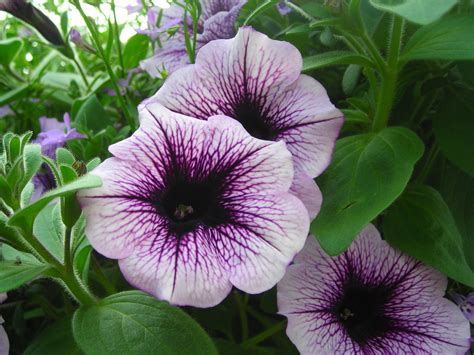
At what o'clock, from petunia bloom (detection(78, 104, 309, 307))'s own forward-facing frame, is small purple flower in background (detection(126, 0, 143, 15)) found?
The small purple flower in background is roughly at 6 o'clock from the petunia bloom.

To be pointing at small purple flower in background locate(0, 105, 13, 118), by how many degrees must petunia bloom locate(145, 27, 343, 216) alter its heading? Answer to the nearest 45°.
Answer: approximately 135° to its right

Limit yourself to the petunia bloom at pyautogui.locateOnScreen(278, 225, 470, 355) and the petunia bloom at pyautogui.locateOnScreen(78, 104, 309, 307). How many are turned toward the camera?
2

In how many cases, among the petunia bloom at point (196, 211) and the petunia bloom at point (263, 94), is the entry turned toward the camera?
2
